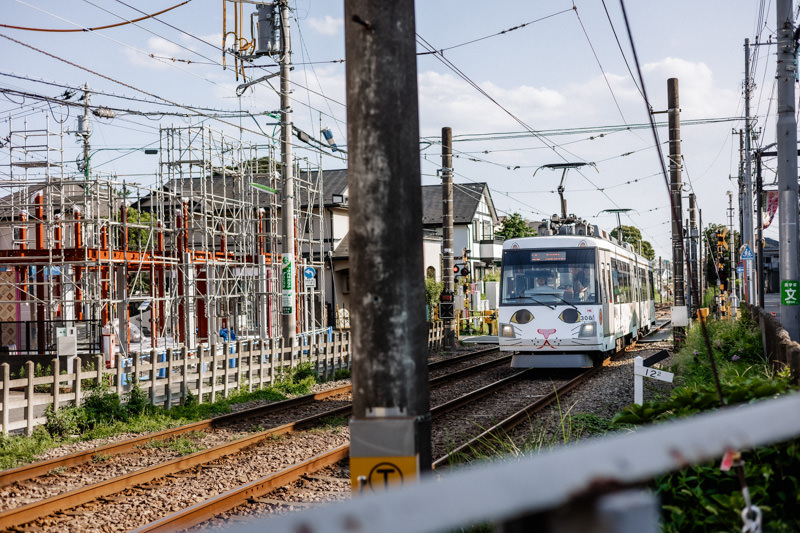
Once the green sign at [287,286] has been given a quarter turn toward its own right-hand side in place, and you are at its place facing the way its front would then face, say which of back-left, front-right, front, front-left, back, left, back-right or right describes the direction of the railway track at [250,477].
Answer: left

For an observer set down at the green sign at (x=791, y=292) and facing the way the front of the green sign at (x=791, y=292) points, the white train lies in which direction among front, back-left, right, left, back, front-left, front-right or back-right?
back-right

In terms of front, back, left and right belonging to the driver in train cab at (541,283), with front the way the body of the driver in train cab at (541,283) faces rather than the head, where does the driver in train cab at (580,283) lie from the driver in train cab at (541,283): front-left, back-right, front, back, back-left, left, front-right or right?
left

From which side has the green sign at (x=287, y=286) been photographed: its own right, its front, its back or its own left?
front

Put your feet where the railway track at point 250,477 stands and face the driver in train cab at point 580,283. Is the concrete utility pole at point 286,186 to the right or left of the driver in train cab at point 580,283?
left

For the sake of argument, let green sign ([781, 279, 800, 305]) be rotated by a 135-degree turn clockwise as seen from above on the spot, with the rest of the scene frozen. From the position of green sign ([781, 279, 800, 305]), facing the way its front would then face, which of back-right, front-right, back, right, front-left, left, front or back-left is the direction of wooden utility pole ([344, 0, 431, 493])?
back-left

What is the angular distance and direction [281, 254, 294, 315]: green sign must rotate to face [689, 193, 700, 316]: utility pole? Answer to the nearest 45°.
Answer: approximately 90° to its left

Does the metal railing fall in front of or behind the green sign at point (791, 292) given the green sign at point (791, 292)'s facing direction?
in front

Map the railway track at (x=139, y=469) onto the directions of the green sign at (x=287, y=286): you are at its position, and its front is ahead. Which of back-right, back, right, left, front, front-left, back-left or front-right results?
front

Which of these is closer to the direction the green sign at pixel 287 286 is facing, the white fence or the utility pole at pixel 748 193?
the white fence

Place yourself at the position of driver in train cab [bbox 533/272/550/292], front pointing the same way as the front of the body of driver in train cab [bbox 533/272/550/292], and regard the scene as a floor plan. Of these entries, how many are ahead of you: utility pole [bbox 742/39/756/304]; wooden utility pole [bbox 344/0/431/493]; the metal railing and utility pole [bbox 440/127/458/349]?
2

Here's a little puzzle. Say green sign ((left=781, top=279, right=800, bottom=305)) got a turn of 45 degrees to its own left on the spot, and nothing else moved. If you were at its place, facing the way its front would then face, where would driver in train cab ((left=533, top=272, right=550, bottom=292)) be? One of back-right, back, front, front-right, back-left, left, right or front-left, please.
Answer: back

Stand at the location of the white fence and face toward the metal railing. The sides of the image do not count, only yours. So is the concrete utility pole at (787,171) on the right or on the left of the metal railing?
left

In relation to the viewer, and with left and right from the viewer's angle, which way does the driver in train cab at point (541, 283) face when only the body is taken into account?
facing the viewer

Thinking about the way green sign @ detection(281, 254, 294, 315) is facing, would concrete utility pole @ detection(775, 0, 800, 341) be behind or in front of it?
in front
